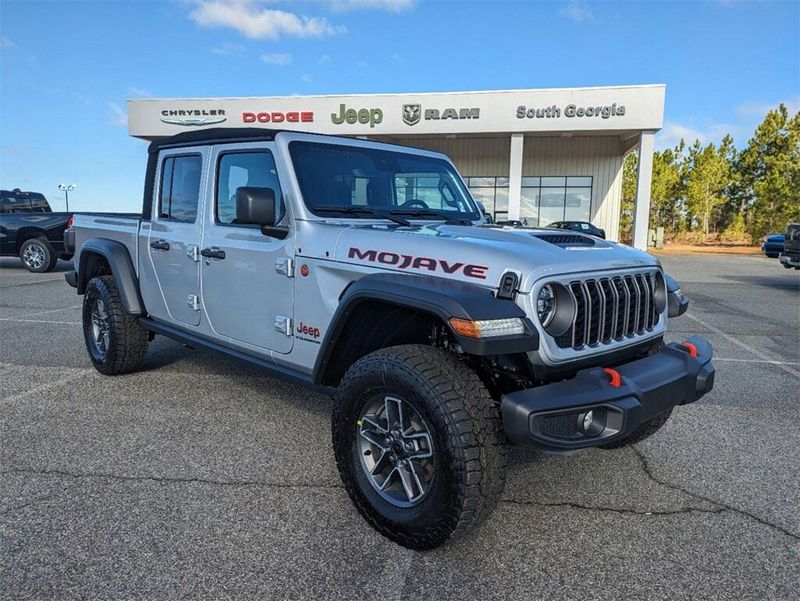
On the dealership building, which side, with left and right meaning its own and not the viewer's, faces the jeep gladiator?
front

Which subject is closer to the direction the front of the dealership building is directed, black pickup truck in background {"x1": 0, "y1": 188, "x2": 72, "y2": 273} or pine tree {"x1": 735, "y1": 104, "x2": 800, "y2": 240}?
the black pickup truck in background

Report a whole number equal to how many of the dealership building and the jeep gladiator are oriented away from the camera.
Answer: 0

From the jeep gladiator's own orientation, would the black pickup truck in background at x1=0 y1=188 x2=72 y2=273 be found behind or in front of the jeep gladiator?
behind

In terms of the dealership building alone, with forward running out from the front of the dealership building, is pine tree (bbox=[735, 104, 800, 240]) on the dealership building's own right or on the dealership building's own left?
on the dealership building's own left

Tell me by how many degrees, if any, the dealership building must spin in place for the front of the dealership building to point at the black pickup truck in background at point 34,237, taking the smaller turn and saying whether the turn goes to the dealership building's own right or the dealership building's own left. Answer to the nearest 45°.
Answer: approximately 45° to the dealership building's own right

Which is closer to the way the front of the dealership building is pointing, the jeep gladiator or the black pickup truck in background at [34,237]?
the jeep gladiator

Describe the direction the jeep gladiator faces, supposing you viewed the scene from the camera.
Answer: facing the viewer and to the right of the viewer

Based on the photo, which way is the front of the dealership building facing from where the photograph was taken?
facing the viewer

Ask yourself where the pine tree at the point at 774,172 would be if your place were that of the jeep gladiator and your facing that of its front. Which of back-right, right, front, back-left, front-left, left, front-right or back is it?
left

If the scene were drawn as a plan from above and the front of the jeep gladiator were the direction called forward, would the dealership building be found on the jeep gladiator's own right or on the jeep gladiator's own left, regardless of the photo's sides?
on the jeep gladiator's own left
